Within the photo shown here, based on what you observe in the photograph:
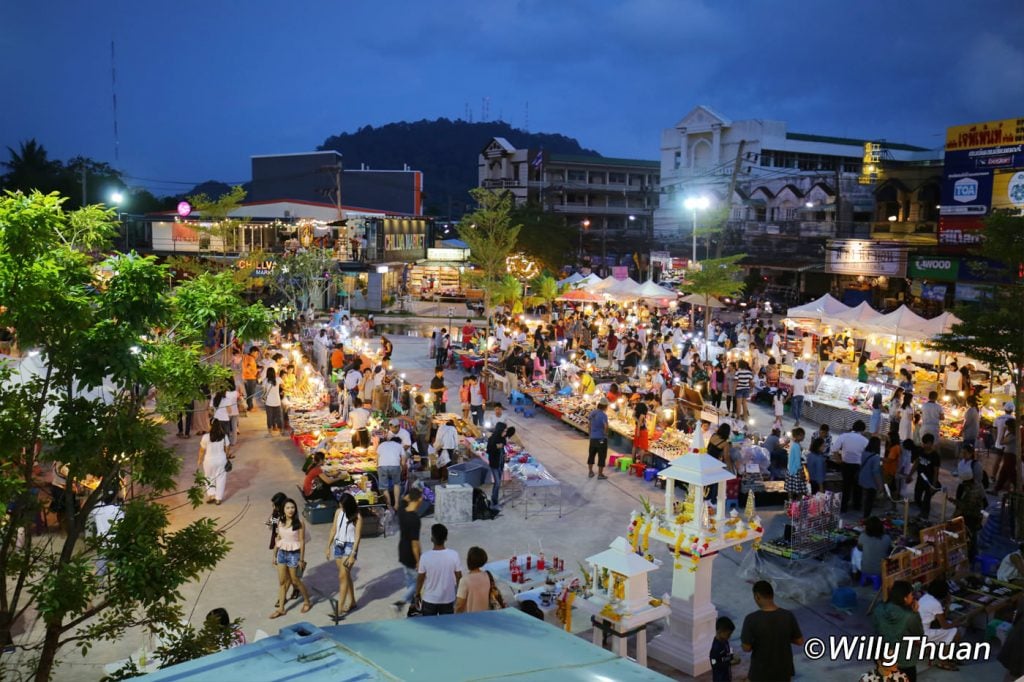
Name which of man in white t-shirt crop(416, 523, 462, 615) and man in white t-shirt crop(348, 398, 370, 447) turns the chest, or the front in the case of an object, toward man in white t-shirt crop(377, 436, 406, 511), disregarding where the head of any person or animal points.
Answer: man in white t-shirt crop(416, 523, 462, 615)

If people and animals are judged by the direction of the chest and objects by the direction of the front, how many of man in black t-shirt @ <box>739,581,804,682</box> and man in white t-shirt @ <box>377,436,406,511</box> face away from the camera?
2

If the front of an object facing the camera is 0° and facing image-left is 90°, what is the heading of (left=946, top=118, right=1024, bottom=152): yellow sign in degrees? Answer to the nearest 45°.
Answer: approximately 45°

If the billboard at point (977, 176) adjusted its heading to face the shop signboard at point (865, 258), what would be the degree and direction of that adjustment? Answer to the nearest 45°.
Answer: approximately 90° to its right

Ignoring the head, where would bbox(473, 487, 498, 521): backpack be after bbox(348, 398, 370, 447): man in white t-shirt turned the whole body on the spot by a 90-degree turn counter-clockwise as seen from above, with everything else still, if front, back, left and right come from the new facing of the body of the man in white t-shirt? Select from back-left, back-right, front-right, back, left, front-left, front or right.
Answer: back-left

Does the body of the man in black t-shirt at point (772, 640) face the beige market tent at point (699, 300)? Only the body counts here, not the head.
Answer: yes

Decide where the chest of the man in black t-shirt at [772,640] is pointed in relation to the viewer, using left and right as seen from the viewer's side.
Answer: facing away from the viewer

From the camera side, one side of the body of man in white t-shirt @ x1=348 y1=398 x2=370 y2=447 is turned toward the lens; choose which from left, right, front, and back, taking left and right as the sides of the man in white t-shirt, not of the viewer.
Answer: back

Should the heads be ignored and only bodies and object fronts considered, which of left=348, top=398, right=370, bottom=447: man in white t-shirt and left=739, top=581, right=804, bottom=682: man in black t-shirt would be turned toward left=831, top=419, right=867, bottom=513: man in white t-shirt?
the man in black t-shirt

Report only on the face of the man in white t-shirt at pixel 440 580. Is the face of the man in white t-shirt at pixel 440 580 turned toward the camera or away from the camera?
away from the camera

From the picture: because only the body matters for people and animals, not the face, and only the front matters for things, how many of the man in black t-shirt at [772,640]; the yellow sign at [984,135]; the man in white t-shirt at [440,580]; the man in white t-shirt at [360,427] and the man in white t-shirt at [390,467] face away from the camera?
4

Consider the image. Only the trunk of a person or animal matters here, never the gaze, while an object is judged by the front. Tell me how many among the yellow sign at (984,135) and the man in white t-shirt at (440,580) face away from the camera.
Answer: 1

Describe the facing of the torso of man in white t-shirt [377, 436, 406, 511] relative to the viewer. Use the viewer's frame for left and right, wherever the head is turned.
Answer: facing away from the viewer

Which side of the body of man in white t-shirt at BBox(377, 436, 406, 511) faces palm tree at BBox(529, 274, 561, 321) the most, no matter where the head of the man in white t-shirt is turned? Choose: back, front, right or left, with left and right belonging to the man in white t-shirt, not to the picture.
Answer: front

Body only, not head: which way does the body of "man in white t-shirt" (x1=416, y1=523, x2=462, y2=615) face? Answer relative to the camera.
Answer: away from the camera
